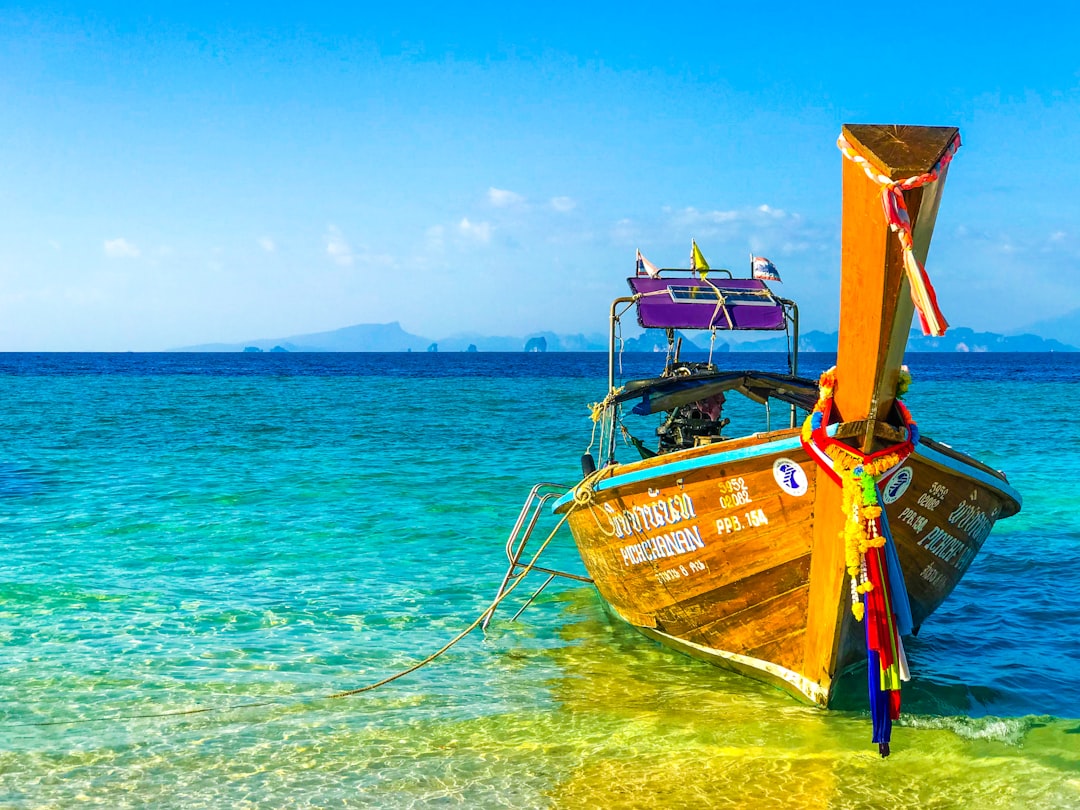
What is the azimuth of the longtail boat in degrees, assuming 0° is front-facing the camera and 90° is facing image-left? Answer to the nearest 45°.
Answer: approximately 0°
